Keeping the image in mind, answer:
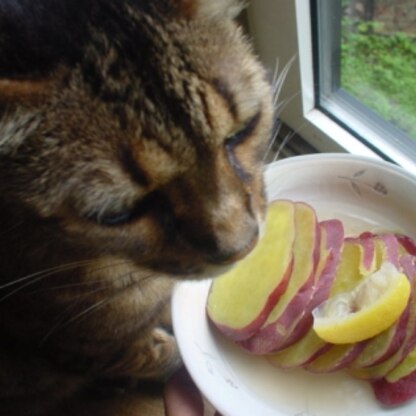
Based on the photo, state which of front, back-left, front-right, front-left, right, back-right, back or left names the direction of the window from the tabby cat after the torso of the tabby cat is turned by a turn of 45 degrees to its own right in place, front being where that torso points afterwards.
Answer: back-left

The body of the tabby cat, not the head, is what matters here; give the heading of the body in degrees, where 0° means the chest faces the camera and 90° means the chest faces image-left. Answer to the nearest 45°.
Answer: approximately 315°
